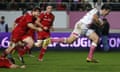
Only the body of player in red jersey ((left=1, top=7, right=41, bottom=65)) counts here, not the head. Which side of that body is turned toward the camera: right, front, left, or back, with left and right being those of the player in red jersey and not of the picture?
right

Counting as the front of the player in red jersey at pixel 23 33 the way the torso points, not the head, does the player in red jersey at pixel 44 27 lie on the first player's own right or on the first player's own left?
on the first player's own left

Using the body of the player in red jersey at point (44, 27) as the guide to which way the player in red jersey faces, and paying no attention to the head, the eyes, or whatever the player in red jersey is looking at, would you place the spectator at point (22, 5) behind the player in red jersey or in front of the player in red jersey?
behind

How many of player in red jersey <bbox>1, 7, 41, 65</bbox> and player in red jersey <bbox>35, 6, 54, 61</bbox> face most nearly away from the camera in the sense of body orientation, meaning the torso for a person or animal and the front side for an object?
0

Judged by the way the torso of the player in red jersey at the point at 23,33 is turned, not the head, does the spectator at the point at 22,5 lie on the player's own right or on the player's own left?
on the player's own left

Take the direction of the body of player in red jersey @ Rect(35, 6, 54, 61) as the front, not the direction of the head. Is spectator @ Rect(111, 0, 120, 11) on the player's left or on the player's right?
on the player's left
